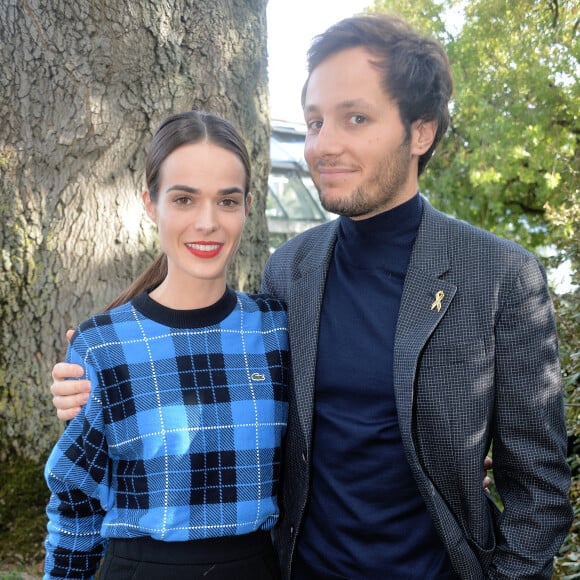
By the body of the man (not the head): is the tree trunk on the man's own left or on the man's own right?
on the man's own right

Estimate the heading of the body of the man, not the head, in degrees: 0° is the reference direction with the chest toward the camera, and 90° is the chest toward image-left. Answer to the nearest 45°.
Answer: approximately 45°
